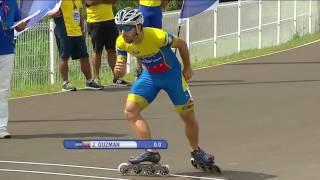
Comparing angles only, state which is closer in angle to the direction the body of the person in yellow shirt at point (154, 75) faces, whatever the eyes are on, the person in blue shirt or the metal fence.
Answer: the person in blue shirt

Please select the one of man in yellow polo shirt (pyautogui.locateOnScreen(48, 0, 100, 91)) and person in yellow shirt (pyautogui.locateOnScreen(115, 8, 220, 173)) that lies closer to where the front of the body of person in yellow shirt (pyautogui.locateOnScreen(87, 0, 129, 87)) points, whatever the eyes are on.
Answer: the person in yellow shirt

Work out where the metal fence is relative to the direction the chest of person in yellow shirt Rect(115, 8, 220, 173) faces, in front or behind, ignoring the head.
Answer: behind

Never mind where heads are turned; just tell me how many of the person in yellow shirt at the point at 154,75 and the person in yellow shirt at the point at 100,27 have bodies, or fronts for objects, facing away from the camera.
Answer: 0

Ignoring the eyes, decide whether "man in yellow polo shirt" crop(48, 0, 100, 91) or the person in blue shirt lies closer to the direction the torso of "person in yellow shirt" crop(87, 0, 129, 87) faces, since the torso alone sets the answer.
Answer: the person in blue shirt

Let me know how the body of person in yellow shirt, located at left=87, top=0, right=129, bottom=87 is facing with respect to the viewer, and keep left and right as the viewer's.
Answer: facing the viewer and to the right of the viewer

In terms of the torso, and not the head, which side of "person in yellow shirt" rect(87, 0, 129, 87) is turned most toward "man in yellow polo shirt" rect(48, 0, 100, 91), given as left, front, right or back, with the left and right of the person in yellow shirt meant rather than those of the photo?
right

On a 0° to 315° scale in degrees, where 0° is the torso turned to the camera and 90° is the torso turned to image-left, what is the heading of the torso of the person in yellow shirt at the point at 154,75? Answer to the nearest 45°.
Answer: approximately 45°

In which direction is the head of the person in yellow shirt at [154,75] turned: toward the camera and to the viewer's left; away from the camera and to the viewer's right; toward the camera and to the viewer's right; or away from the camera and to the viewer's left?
toward the camera and to the viewer's left

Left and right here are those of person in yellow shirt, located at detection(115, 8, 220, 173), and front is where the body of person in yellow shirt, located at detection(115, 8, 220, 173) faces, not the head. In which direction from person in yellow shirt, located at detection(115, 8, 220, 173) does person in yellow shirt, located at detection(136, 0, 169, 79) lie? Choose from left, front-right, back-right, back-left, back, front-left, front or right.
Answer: back-right

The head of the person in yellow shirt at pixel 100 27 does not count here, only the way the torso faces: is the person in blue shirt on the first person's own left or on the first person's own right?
on the first person's own right

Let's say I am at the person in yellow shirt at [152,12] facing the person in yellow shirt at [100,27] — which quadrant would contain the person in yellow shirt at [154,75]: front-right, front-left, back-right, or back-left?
front-left
